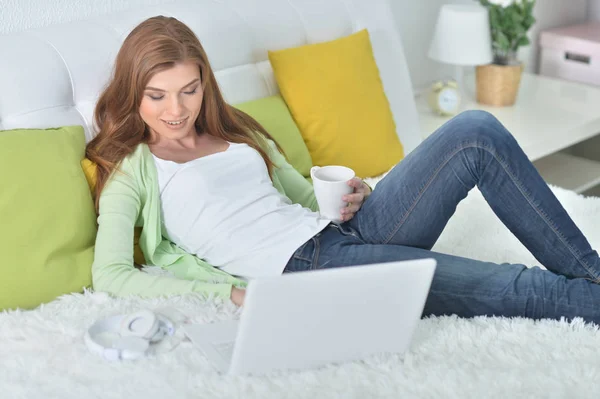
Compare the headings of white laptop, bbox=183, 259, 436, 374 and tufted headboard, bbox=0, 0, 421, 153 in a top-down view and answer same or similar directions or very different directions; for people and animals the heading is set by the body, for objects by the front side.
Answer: very different directions

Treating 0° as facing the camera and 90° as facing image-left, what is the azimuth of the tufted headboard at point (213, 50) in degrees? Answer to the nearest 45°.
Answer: approximately 315°

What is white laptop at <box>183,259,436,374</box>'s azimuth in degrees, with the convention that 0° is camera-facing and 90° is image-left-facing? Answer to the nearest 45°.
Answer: approximately 135°

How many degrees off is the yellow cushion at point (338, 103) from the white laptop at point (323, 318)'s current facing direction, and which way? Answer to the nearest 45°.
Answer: approximately 45° to its right

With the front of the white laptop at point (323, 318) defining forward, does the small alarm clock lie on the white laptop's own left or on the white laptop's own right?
on the white laptop's own right

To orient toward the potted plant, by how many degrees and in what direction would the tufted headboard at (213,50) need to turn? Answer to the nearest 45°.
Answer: approximately 90° to its left

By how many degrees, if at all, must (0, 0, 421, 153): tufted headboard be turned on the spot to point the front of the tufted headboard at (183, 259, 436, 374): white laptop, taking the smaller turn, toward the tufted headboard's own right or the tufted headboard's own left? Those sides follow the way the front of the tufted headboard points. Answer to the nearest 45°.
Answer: approximately 45° to the tufted headboard's own right
